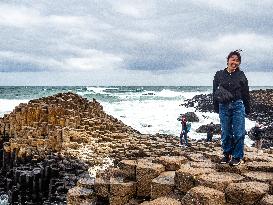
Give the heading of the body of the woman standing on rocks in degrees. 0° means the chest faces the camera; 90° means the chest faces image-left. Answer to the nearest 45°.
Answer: approximately 0°

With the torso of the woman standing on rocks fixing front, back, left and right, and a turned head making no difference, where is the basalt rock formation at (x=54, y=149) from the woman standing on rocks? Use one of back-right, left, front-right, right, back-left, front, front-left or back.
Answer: back-right
